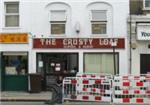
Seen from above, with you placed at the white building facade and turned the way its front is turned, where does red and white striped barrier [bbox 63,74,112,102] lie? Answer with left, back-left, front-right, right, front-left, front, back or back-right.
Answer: front

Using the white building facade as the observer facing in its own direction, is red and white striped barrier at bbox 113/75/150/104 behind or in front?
in front

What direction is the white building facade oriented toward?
toward the camera

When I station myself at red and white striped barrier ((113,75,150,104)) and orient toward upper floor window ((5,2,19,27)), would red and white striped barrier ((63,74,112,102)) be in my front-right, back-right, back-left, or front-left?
front-left
